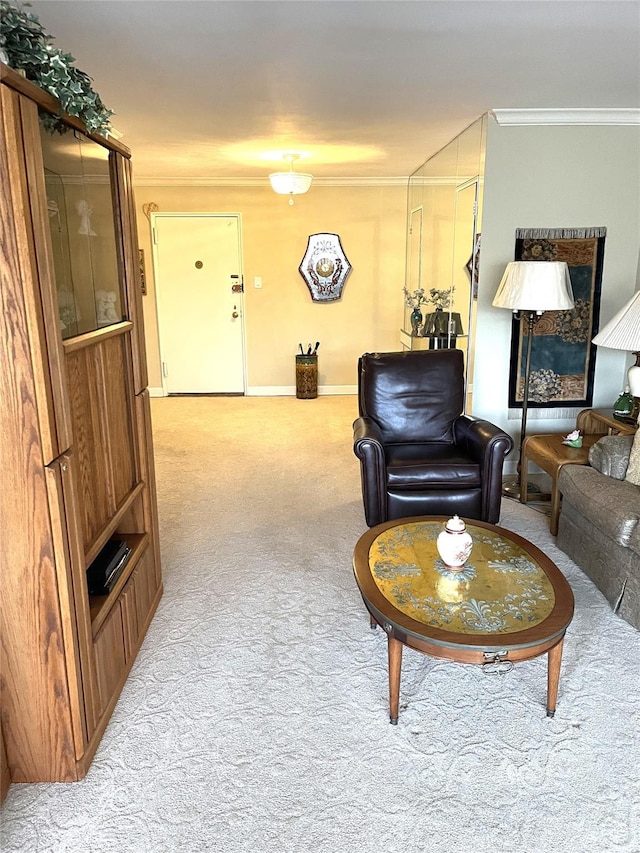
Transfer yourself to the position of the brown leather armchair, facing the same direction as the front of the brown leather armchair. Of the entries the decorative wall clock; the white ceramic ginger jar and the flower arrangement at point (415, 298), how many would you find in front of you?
1

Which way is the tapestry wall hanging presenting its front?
toward the camera

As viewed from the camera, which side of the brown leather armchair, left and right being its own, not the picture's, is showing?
front

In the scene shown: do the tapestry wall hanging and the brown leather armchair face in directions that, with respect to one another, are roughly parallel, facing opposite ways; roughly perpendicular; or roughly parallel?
roughly parallel

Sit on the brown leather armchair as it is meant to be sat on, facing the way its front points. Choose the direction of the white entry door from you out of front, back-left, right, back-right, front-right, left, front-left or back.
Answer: back-right

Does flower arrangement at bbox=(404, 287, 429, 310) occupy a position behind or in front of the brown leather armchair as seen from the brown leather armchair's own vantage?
behind

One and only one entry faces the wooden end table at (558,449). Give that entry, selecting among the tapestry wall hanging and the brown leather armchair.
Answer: the tapestry wall hanging

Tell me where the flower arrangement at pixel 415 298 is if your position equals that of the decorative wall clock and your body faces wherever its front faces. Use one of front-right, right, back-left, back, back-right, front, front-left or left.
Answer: front-left

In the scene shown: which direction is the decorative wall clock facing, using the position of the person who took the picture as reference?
facing the viewer

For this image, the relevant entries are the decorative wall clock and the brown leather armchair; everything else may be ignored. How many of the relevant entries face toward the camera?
2

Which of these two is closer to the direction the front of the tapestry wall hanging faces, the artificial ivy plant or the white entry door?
the artificial ivy plant

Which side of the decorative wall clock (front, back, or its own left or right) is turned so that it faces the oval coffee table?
front
